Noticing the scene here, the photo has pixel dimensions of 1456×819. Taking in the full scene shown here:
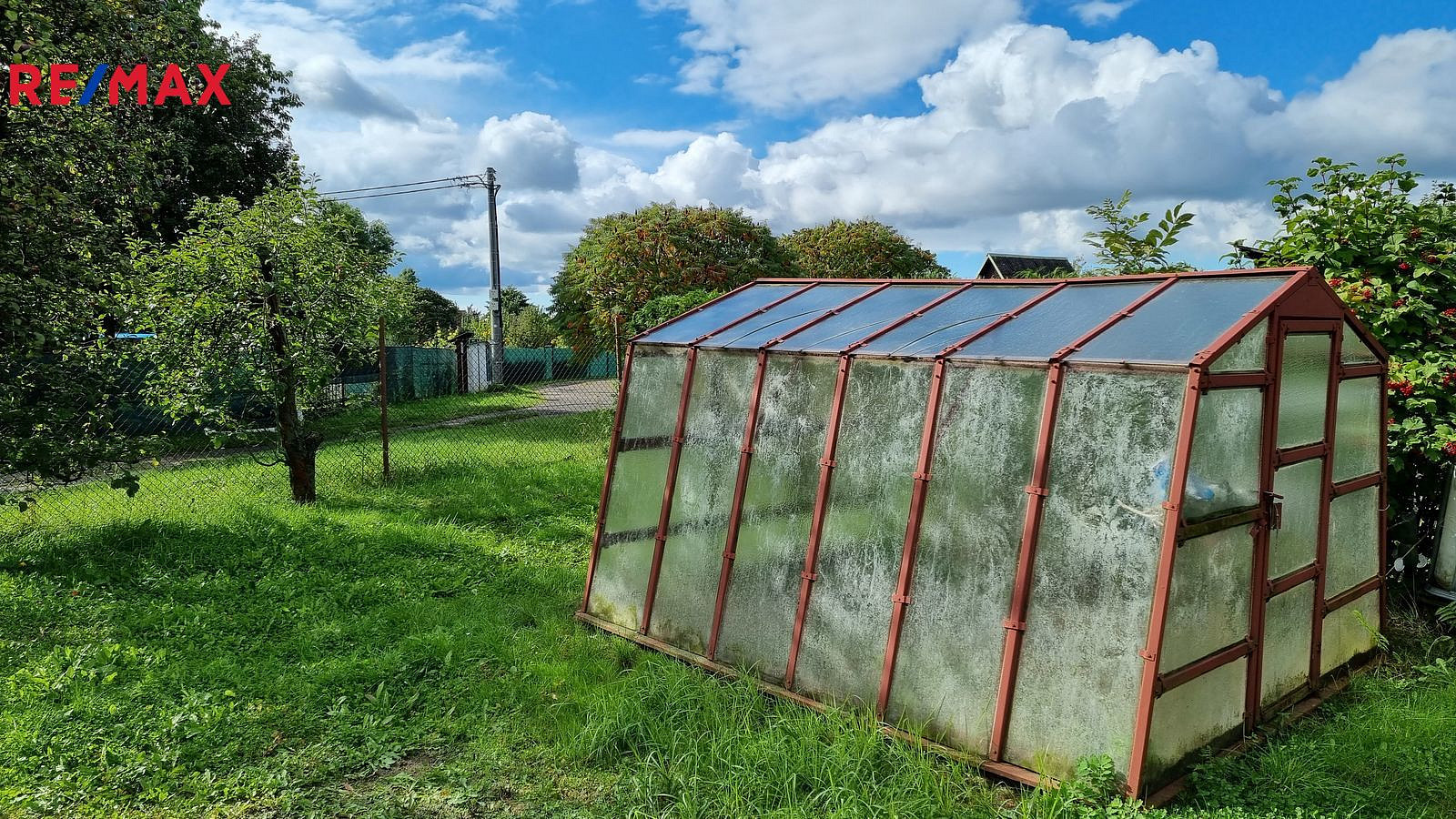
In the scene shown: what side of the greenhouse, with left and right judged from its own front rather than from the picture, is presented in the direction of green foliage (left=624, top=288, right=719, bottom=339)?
back

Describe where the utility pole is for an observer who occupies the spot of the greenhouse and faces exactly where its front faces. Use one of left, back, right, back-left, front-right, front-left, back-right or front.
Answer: back

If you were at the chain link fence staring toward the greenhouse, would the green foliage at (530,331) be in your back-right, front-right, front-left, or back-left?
back-left

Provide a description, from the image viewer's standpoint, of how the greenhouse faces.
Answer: facing the viewer and to the right of the viewer

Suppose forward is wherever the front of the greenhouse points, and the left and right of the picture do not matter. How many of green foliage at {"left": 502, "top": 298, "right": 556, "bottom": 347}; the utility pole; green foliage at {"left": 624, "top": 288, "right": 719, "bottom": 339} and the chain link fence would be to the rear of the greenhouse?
4

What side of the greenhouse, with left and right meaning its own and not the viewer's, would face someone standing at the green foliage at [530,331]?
back

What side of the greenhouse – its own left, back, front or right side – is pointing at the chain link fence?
back

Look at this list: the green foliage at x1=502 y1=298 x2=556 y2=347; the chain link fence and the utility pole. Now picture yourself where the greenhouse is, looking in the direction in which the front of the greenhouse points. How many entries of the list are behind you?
3
